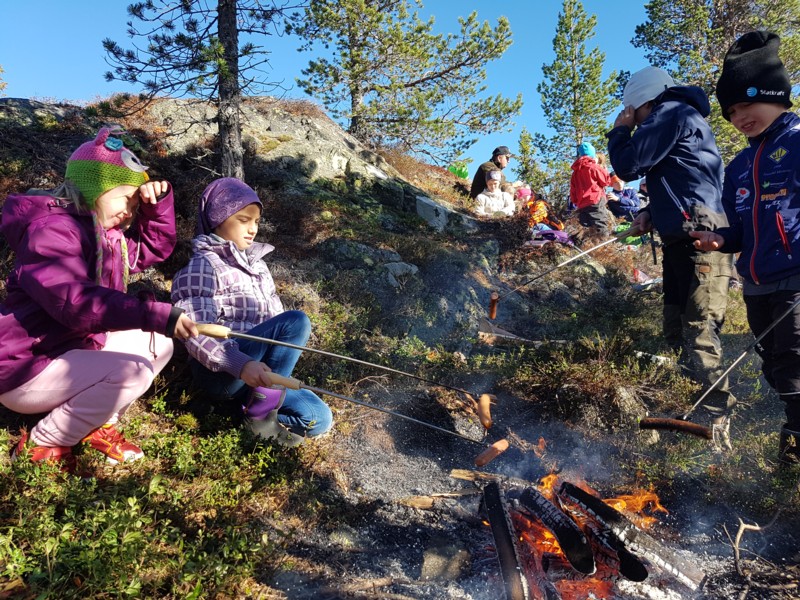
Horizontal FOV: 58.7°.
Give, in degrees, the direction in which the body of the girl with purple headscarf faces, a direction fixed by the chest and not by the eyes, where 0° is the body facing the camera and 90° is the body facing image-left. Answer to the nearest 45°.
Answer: approximately 315°

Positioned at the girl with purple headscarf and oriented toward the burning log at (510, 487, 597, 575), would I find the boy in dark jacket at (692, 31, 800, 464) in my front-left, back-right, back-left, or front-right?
front-left

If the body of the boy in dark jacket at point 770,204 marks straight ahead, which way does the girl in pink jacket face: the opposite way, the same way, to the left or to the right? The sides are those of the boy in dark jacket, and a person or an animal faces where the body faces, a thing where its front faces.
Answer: the opposite way

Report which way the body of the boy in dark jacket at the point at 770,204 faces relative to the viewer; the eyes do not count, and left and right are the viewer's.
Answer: facing the viewer and to the left of the viewer

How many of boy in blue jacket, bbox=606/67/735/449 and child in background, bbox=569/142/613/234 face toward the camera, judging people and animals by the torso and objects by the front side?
0

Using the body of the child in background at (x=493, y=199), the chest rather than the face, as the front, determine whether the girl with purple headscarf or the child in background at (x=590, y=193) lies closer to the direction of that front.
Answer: the girl with purple headscarf

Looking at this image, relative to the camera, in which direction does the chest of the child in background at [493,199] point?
toward the camera

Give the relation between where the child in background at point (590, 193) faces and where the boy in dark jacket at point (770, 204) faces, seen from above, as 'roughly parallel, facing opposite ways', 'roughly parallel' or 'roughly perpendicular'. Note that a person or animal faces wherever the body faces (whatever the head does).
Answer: roughly parallel, facing opposite ways

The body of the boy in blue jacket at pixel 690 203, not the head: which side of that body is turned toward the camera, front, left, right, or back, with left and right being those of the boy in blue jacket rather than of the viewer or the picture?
left

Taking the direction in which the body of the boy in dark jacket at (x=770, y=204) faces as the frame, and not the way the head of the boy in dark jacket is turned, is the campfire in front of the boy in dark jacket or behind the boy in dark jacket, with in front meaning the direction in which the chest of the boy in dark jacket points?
in front

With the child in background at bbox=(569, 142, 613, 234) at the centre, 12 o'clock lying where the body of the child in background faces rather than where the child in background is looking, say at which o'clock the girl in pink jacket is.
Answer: The girl in pink jacket is roughly at 5 o'clock from the child in background.

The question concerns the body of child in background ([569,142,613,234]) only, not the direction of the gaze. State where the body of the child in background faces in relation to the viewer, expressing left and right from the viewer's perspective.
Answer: facing away from the viewer and to the right of the viewer

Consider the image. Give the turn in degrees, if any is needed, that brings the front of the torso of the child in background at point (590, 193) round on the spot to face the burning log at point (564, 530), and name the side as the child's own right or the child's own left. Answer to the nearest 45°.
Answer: approximately 135° to the child's own right

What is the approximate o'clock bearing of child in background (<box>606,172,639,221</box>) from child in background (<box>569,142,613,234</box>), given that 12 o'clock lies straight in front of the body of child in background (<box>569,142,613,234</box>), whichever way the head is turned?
child in background (<box>606,172,639,221</box>) is roughly at 11 o'clock from child in background (<box>569,142,613,234</box>).

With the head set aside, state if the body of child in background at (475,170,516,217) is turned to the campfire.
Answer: yes
